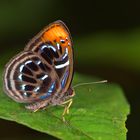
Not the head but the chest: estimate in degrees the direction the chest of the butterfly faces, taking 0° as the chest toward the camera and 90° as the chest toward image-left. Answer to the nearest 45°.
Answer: approximately 270°
